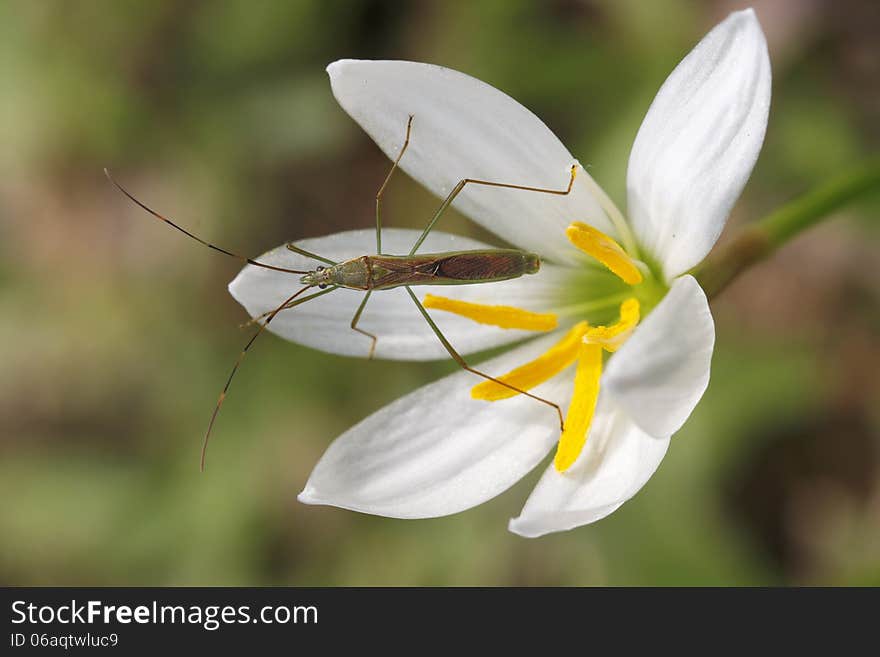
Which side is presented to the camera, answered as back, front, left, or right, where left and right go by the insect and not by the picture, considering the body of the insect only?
left
